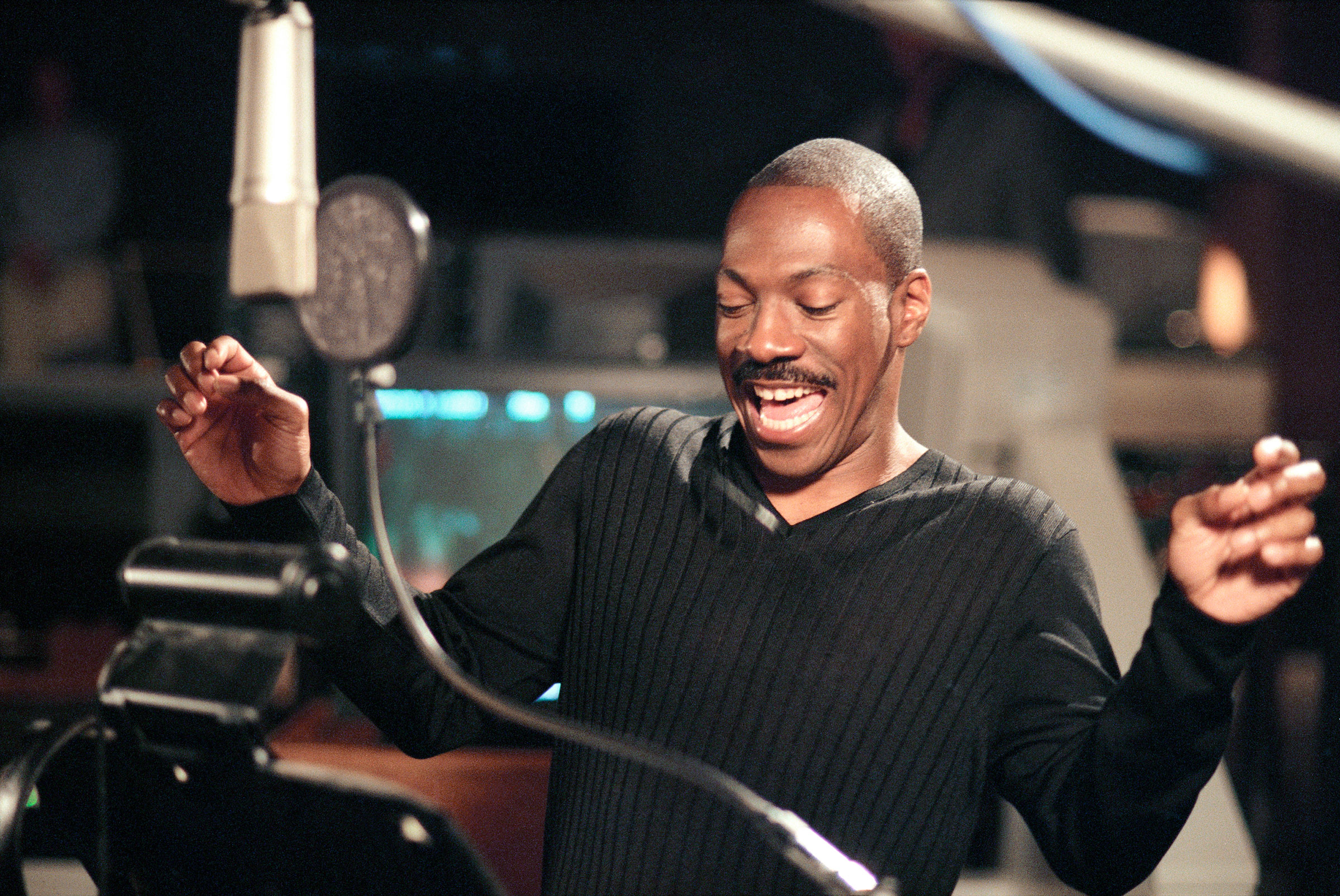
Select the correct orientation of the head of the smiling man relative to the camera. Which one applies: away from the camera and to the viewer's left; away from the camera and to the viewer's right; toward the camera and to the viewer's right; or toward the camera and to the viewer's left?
toward the camera and to the viewer's left

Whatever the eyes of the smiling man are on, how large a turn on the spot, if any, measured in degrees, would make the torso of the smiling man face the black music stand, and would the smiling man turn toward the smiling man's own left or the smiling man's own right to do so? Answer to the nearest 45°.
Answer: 0° — they already face it

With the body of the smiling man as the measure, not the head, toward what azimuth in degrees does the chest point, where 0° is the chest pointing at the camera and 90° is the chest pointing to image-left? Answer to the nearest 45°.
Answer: approximately 45°
